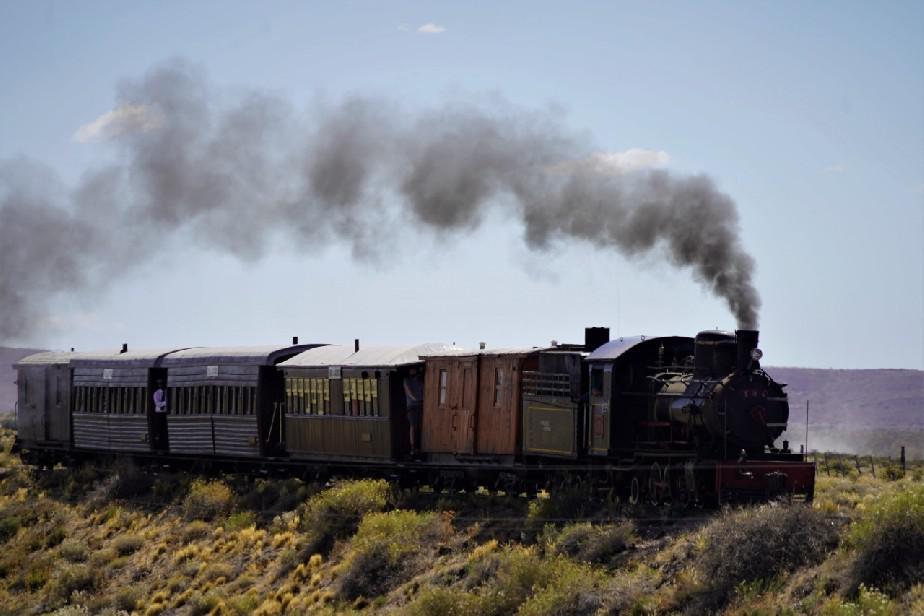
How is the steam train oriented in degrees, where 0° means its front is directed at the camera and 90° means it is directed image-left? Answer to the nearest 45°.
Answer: approximately 315°

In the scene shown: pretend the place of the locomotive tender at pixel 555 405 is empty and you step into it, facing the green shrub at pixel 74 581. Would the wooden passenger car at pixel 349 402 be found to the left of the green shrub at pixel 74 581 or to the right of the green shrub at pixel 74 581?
right

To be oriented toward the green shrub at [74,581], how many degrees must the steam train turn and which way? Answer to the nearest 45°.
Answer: approximately 135° to its right
